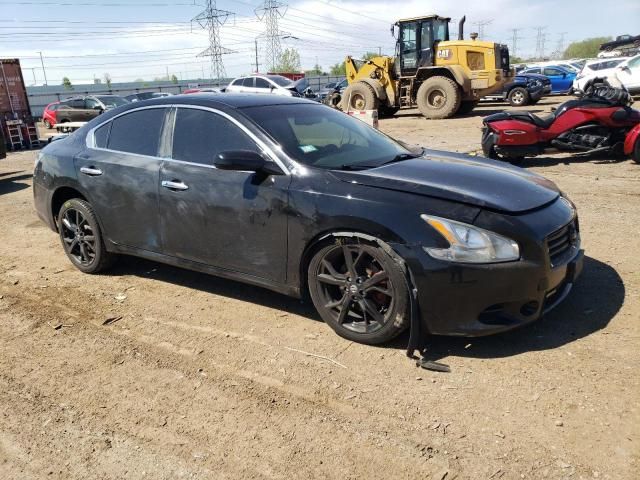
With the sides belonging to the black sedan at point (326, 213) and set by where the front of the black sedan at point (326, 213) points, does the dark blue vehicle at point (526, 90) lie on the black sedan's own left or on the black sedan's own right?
on the black sedan's own left

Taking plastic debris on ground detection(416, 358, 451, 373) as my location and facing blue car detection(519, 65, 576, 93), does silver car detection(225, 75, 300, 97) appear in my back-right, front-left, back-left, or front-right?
front-left

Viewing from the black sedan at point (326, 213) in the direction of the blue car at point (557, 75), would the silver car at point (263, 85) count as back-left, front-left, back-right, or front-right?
front-left

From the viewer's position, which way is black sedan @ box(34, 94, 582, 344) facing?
facing the viewer and to the right of the viewer

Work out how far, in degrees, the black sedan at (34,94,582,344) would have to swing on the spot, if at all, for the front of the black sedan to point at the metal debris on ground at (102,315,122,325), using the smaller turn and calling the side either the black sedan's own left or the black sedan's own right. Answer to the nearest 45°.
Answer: approximately 135° to the black sedan's own right

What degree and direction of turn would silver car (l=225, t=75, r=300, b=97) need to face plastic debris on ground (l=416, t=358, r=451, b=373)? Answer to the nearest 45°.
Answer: approximately 45° to its right

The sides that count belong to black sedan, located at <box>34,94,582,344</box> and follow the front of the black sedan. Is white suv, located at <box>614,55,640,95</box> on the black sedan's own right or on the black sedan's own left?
on the black sedan's own left

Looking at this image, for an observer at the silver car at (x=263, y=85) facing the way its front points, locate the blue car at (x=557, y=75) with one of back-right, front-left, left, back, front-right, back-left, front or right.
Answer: front-left

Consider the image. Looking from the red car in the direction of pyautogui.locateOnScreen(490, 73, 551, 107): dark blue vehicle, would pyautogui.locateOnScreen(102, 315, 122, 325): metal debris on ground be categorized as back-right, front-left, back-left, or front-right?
front-right

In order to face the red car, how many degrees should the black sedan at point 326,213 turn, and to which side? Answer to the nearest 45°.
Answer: approximately 180°

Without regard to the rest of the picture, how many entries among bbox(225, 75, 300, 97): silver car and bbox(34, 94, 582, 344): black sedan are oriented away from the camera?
0

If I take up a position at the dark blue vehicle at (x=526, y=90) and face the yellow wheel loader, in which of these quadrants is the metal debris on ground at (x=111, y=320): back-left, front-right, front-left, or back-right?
front-left

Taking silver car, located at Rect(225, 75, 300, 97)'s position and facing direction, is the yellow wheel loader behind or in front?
in front
